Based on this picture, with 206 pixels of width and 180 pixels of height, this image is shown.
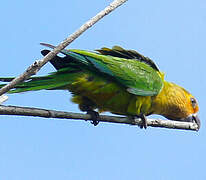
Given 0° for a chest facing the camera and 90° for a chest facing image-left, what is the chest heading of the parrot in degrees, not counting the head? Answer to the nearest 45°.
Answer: approximately 270°
